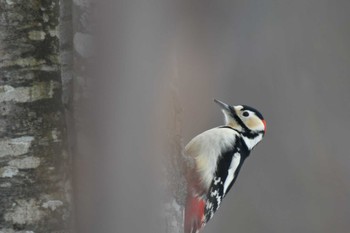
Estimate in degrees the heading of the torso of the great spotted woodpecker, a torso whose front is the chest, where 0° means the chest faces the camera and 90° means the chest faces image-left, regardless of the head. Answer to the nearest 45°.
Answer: approximately 90°
